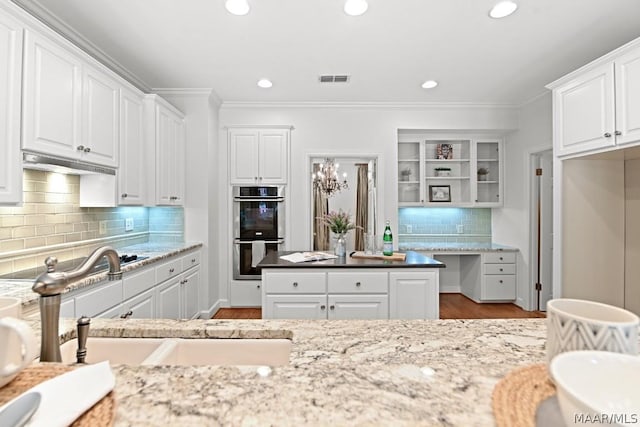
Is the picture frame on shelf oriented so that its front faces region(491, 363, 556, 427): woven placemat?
yes

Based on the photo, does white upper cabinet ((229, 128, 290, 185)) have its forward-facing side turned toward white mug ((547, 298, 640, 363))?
yes

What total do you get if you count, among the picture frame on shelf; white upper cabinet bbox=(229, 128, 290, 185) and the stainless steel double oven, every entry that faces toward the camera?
3

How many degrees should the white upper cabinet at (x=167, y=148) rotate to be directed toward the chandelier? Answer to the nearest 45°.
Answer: approximately 45° to its left

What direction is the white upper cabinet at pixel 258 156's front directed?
toward the camera

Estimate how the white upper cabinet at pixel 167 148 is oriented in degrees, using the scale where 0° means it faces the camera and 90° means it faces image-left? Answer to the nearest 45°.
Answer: approximately 315°

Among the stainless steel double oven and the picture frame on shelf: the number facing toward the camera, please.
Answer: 2

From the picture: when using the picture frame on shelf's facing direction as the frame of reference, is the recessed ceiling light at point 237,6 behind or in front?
in front

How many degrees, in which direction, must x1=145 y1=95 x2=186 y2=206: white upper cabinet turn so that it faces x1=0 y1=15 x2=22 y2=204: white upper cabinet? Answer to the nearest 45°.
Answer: approximately 90° to its right

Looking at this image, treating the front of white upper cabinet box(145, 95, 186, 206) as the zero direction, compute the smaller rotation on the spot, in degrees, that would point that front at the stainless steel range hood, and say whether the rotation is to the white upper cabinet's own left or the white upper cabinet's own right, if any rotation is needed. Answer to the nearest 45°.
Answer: approximately 90° to the white upper cabinet's own right

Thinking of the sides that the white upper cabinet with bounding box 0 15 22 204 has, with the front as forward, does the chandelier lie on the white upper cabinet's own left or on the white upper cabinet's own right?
on the white upper cabinet's own left

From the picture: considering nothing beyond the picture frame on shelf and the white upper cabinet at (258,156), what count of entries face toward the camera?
2

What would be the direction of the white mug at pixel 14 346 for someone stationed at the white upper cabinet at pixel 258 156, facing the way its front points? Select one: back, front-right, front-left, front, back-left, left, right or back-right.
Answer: front

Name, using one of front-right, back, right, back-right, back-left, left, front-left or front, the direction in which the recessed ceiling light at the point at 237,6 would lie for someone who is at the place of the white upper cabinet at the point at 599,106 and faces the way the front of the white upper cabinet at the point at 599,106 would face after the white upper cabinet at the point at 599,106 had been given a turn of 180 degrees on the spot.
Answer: back

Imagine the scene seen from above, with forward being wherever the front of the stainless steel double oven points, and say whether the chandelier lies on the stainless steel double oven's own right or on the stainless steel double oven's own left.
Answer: on the stainless steel double oven's own left

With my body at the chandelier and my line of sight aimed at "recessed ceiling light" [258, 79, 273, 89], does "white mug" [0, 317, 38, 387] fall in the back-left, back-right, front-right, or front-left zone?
front-left

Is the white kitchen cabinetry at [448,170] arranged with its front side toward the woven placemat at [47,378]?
yes

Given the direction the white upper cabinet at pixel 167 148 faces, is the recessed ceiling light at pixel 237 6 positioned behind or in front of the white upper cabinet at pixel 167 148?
in front

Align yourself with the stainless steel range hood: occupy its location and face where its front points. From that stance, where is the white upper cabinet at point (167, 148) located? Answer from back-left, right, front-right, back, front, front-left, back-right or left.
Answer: left

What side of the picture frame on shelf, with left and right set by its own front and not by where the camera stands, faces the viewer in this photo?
front

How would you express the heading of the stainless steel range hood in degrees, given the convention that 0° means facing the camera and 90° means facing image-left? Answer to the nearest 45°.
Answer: approximately 315°

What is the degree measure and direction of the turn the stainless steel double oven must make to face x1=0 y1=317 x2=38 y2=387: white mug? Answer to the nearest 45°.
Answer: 0° — it already faces it
